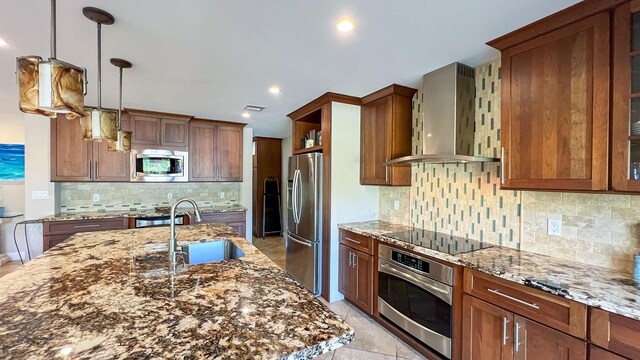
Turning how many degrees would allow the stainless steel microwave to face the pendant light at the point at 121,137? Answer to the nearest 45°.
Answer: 0° — it already faces it

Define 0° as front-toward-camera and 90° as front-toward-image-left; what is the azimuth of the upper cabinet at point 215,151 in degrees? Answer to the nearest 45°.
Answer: approximately 0°

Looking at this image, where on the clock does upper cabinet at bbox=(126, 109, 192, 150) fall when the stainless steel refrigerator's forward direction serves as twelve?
The upper cabinet is roughly at 2 o'clock from the stainless steel refrigerator.

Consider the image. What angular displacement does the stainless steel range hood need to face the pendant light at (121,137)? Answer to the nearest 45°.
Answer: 0° — it already faces it

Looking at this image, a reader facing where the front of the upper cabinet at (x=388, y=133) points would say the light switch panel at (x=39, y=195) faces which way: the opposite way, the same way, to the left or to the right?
to the left

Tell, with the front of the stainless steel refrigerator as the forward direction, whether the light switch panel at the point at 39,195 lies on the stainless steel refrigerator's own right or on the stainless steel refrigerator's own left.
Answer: on the stainless steel refrigerator's own right

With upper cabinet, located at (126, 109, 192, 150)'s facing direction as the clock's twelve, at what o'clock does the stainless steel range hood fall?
The stainless steel range hood is roughly at 11 o'clock from the upper cabinet.

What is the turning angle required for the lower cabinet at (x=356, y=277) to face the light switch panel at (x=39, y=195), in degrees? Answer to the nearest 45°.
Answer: approximately 45° to its right
